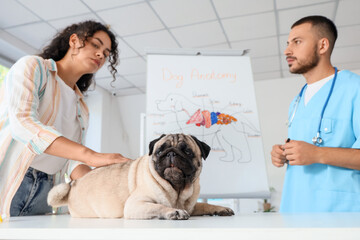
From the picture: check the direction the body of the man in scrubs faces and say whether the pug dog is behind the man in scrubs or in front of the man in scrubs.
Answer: in front

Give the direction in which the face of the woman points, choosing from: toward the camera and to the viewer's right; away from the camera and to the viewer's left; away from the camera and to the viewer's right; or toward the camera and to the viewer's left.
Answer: toward the camera and to the viewer's right

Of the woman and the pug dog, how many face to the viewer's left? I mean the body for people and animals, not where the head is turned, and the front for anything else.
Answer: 0

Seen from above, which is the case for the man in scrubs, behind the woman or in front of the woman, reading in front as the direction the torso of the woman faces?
in front

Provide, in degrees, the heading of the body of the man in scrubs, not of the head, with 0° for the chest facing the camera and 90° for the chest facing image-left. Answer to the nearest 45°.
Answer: approximately 45°

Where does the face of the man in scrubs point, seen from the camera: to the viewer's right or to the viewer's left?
to the viewer's left

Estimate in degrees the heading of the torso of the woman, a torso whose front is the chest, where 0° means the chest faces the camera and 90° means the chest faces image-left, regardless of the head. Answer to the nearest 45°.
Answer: approximately 315°

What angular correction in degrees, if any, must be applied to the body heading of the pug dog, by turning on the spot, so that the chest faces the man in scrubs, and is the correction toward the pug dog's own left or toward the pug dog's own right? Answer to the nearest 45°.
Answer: approximately 45° to the pug dog's own left

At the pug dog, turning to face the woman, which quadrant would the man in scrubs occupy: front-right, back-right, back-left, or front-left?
back-right
